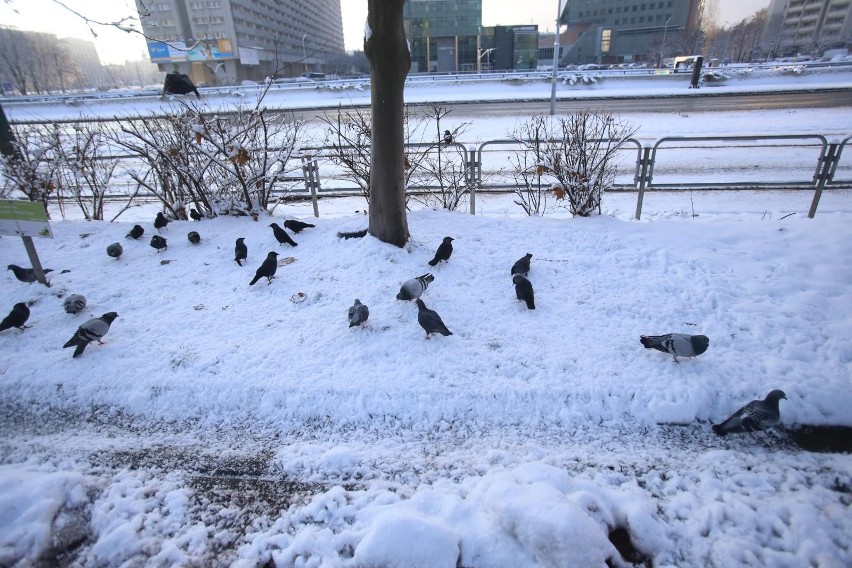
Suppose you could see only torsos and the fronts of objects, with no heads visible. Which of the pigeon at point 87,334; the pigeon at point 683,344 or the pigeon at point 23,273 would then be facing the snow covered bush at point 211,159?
the pigeon at point 87,334

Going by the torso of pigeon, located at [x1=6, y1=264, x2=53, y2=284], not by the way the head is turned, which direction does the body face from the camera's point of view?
to the viewer's left

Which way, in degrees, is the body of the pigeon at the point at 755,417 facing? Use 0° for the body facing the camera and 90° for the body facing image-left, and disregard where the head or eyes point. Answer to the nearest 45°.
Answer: approximately 270°

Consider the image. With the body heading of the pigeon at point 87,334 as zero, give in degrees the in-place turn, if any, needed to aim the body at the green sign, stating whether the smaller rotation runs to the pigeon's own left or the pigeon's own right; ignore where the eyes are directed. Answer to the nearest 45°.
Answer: approximately 45° to the pigeon's own left

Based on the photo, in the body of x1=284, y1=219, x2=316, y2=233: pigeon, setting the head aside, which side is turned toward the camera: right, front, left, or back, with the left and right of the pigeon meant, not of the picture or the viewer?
left

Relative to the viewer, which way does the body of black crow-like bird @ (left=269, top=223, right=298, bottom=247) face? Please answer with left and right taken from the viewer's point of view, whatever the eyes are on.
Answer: facing to the left of the viewer

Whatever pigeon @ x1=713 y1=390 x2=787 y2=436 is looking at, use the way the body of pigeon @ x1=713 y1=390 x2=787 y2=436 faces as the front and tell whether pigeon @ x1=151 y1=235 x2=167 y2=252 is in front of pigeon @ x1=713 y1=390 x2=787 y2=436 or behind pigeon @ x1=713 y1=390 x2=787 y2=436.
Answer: behind

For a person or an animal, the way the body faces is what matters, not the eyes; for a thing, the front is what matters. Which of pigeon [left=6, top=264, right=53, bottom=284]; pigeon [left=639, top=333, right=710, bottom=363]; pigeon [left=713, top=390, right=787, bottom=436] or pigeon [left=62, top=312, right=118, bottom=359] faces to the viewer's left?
pigeon [left=6, top=264, right=53, bottom=284]
